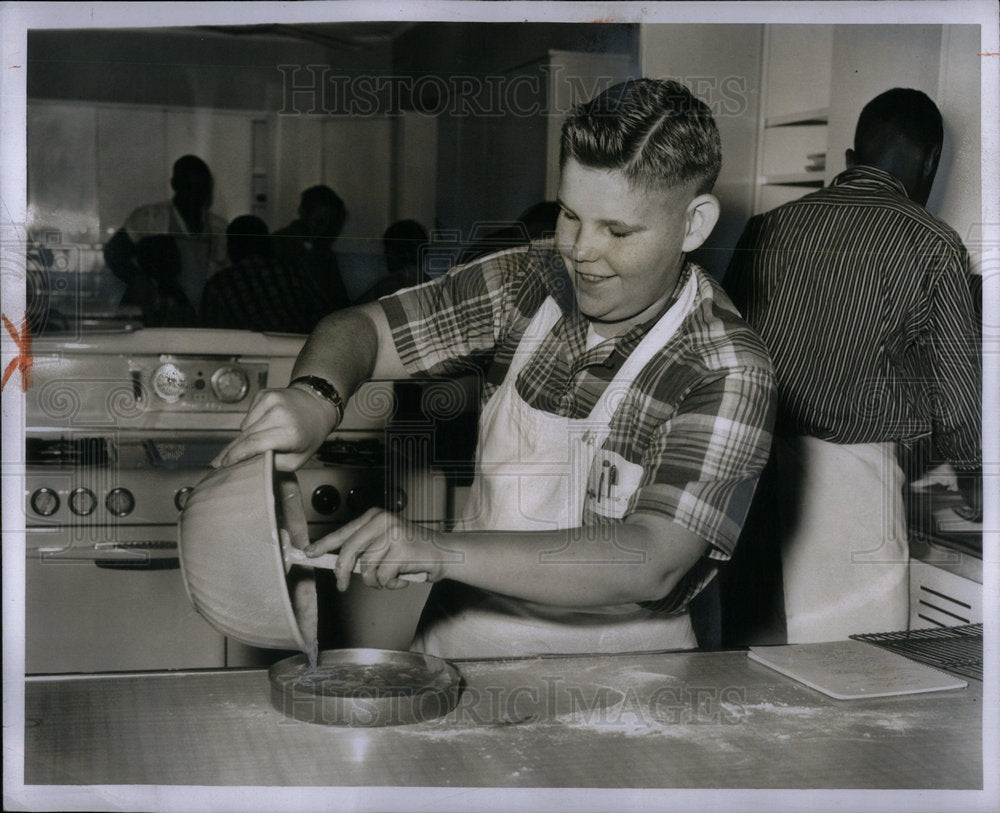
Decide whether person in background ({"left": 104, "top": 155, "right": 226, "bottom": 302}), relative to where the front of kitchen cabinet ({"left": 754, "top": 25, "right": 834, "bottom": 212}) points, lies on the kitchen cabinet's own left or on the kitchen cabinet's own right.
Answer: on the kitchen cabinet's own right

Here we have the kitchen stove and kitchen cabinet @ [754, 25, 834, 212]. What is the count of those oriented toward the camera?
2

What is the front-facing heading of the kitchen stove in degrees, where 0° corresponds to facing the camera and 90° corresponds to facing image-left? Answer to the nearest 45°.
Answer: approximately 0°
